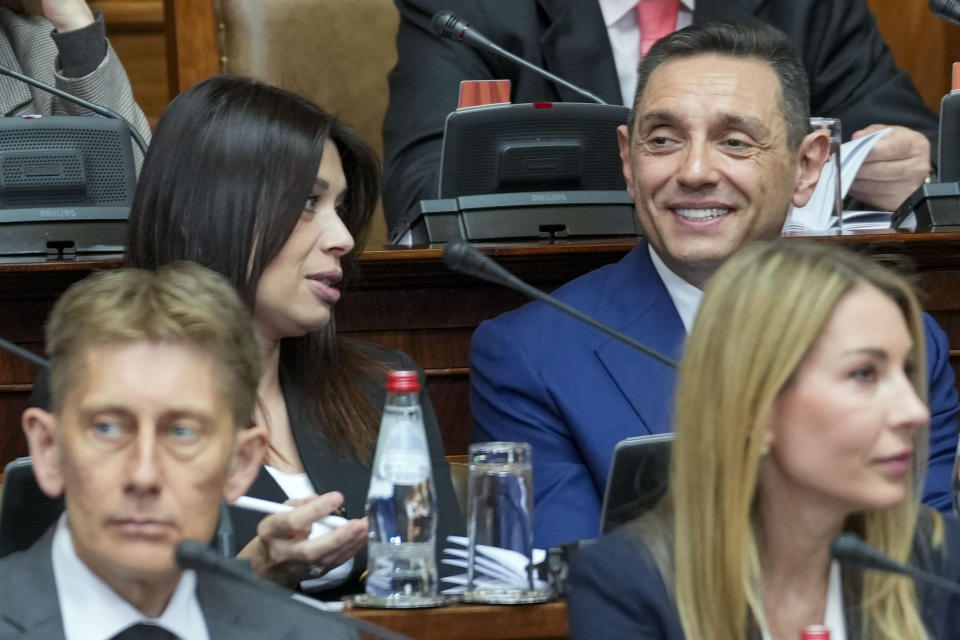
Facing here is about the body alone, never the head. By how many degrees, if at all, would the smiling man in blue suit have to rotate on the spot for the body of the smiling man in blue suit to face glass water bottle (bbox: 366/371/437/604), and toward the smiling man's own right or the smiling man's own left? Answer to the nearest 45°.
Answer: approximately 45° to the smiling man's own right

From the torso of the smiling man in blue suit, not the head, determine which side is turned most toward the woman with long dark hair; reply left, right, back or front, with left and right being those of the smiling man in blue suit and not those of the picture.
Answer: right

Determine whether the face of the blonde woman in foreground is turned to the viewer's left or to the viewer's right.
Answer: to the viewer's right

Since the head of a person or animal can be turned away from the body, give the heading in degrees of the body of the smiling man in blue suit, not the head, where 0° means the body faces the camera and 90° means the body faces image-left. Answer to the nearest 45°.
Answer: approximately 0°

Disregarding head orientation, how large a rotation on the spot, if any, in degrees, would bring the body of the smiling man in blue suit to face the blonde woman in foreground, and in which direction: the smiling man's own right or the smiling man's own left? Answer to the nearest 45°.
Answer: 0° — they already face them
